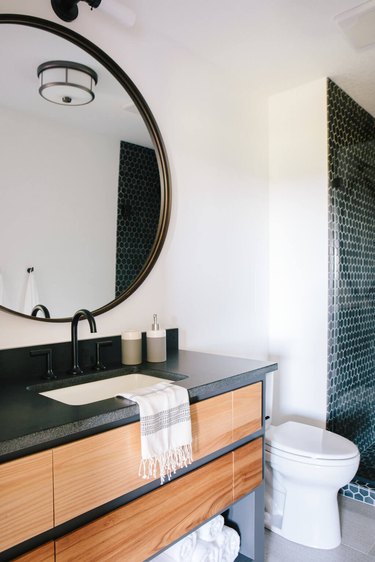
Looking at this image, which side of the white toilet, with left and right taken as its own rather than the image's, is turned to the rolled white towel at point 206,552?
right

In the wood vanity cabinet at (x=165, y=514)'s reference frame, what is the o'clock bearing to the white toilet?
The white toilet is roughly at 9 o'clock from the wood vanity cabinet.

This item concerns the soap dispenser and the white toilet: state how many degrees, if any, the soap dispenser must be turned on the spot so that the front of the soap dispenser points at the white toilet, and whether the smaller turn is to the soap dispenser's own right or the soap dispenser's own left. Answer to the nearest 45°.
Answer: approximately 90° to the soap dispenser's own left

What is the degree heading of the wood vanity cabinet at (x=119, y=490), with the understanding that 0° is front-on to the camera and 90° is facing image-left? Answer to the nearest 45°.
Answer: approximately 315°

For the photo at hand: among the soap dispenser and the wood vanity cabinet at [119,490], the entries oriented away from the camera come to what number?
0

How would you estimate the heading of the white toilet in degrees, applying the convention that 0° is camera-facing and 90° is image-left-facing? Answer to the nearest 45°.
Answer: approximately 315°

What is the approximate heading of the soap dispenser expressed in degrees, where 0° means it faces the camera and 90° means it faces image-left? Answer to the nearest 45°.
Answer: approximately 0°

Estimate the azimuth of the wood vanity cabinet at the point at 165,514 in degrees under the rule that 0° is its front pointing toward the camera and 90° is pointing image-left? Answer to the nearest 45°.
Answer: approximately 315°

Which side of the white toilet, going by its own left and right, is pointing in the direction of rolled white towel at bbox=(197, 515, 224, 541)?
right
